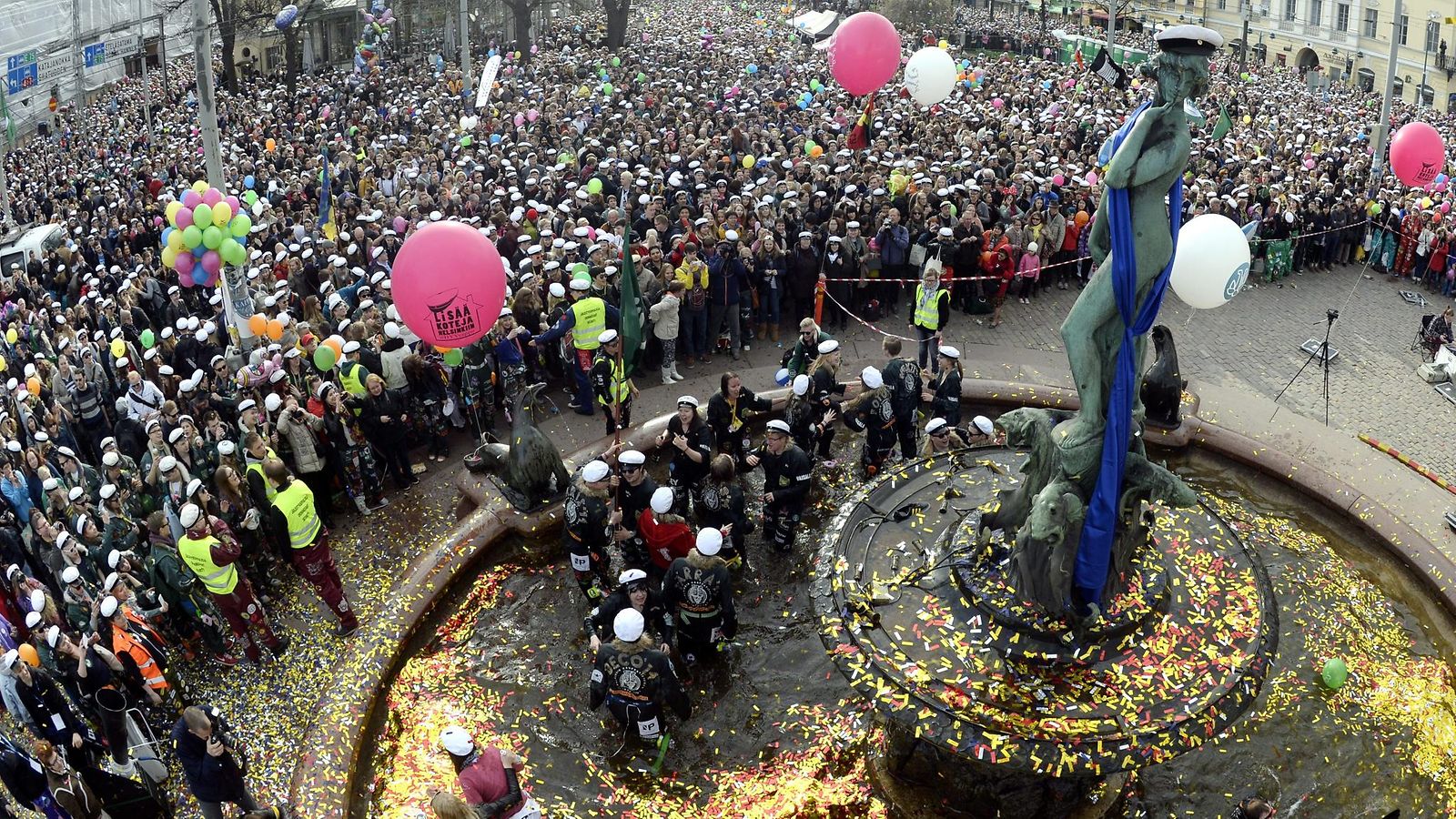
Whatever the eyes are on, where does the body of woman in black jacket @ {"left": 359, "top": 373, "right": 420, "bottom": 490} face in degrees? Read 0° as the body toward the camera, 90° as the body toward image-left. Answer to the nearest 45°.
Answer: approximately 315°

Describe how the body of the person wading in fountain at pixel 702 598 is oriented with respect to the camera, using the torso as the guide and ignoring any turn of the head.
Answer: away from the camera

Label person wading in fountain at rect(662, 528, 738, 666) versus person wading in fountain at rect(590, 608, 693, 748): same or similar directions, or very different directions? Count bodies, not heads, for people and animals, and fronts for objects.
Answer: same or similar directions

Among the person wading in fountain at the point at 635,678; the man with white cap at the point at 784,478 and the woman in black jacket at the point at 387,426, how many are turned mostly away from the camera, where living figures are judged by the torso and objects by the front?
1

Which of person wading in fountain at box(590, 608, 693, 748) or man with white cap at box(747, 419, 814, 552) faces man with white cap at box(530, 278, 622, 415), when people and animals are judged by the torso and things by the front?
the person wading in fountain

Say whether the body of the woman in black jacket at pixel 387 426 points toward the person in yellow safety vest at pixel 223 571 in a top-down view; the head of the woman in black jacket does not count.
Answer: no

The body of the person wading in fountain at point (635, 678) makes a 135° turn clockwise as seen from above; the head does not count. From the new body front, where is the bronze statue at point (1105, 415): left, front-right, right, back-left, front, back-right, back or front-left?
front-left

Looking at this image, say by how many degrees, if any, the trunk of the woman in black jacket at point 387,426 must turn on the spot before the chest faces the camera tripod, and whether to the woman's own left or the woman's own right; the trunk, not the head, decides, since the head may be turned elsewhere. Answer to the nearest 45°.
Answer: approximately 45° to the woman's own left

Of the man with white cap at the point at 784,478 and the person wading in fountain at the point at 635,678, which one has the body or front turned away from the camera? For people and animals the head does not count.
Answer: the person wading in fountain

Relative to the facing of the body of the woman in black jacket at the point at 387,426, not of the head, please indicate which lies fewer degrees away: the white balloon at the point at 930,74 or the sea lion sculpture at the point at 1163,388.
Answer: the sea lion sculpture

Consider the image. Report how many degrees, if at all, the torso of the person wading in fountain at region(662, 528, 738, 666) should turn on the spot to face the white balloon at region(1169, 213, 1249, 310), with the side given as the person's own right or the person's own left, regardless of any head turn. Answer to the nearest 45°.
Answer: approximately 45° to the person's own right

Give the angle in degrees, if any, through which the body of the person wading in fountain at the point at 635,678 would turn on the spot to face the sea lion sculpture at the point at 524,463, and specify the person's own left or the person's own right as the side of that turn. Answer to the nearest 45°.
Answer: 0° — they already face it

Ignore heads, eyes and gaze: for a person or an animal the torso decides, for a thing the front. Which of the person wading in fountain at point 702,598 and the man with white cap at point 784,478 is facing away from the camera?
the person wading in fountain

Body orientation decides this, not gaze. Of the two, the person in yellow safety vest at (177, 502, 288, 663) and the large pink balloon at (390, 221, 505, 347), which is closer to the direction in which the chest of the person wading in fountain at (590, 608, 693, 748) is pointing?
the large pink balloon

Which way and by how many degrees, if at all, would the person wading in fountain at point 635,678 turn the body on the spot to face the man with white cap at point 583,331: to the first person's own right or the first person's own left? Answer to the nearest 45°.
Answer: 0° — they already face them

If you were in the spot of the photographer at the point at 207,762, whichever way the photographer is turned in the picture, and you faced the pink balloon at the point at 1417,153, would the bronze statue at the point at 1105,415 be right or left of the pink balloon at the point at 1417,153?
right

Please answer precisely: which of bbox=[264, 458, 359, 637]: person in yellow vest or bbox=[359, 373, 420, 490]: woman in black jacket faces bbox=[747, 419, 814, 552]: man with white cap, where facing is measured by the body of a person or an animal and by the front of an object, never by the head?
the woman in black jacket

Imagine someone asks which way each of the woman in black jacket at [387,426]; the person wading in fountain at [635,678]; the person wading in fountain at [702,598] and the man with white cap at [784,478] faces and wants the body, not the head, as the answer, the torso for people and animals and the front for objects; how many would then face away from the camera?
2
